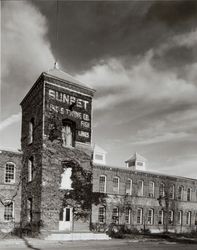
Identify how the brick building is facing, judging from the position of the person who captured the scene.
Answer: facing the viewer and to the right of the viewer
